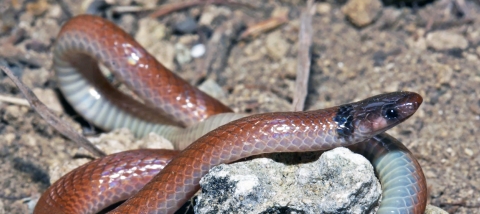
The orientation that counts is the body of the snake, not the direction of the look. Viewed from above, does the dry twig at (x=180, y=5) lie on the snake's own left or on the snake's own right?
on the snake's own left

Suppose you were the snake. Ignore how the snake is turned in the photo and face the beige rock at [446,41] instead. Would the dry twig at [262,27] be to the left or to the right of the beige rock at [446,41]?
left

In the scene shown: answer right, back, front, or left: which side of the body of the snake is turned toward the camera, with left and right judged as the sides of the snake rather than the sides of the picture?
right

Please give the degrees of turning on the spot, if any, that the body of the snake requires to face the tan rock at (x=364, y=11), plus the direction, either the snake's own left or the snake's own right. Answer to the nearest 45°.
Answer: approximately 45° to the snake's own left

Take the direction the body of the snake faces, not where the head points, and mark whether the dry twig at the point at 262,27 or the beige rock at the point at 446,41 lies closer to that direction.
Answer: the beige rock

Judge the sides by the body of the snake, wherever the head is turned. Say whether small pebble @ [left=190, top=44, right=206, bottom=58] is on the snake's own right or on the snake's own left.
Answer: on the snake's own left

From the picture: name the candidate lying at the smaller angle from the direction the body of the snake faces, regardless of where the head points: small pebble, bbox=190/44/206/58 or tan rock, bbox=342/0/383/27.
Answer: the tan rock
